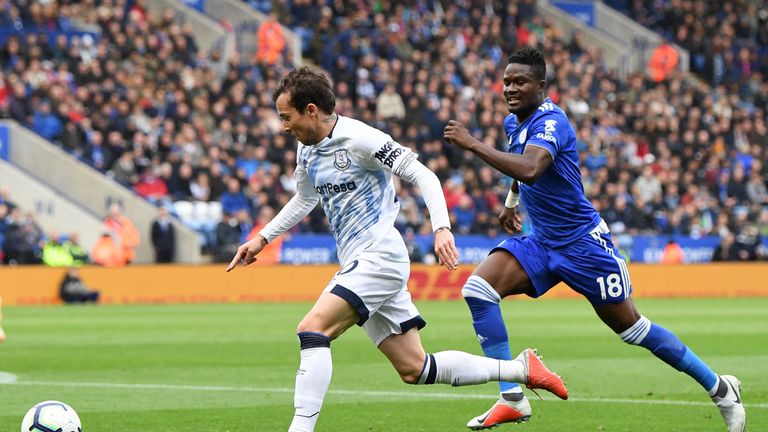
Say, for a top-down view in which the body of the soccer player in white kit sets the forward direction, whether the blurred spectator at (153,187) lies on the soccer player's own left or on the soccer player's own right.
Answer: on the soccer player's own right

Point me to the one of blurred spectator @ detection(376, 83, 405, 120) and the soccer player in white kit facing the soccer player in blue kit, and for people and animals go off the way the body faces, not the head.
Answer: the blurred spectator

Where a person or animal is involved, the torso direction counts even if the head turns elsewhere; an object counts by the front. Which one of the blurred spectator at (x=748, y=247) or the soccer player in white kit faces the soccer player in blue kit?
the blurred spectator

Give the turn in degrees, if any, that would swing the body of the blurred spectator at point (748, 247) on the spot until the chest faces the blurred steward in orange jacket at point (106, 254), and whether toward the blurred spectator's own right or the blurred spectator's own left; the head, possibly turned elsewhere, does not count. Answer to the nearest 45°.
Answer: approximately 45° to the blurred spectator's own right

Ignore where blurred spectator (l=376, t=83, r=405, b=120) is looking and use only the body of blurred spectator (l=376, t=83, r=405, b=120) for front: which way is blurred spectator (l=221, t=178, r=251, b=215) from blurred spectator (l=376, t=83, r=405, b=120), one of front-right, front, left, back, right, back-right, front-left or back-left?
front-right

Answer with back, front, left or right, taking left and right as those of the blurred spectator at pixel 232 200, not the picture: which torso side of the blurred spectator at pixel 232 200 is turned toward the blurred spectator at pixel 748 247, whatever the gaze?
left
